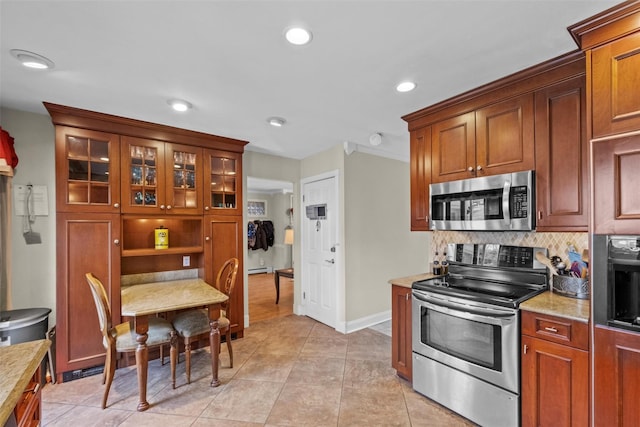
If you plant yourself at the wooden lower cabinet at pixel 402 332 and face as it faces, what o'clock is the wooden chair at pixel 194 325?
The wooden chair is roughly at 1 o'clock from the wooden lower cabinet.

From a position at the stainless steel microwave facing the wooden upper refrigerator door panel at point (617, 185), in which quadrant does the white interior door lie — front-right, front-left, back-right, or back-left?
back-right

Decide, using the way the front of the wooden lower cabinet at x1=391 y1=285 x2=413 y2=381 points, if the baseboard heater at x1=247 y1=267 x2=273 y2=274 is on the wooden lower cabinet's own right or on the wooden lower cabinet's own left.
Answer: on the wooden lower cabinet's own right

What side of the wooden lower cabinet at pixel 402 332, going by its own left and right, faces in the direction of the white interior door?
right

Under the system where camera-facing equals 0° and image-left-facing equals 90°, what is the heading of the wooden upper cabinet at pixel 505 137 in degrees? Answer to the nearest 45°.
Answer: approximately 45°

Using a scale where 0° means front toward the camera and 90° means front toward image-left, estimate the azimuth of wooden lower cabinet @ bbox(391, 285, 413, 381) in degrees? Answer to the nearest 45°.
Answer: approximately 45°

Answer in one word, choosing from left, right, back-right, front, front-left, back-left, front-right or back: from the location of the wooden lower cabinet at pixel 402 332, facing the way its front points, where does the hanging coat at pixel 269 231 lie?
right

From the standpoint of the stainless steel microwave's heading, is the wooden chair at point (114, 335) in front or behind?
in front

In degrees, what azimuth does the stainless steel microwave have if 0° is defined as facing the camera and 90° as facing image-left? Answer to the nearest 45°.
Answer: approximately 45°

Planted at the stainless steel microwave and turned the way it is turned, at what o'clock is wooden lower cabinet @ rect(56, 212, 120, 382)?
The wooden lower cabinet is roughly at 1 o'clock from the stainless steel microwave.

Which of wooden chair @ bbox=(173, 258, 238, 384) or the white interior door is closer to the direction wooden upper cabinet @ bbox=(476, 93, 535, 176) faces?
the wooden chair
